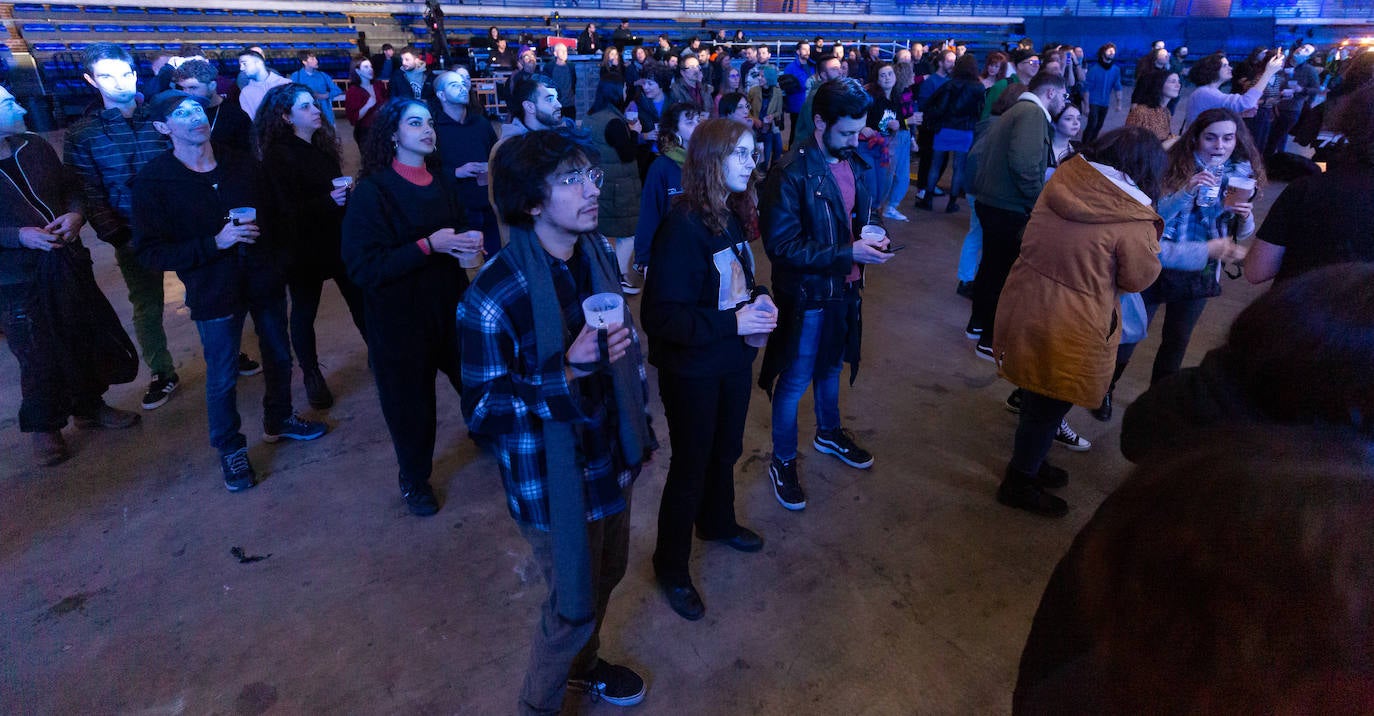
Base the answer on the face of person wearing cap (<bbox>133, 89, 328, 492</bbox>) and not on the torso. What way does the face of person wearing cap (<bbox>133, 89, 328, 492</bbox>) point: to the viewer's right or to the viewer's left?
to the viewer's right

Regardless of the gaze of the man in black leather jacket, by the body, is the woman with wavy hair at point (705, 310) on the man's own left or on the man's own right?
on the man's own right

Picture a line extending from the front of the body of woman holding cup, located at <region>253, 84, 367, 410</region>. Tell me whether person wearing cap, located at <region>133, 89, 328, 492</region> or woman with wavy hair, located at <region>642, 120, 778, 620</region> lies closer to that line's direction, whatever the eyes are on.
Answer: the woman with wavy hair

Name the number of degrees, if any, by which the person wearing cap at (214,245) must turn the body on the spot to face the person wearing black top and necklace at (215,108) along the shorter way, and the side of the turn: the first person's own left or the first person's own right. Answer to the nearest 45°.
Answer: approximately 135° to the first person's own left

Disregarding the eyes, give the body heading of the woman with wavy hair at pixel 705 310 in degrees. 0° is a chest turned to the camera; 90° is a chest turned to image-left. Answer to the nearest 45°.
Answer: approximately 315°

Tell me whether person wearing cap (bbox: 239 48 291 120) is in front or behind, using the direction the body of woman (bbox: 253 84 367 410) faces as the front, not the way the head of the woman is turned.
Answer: behind

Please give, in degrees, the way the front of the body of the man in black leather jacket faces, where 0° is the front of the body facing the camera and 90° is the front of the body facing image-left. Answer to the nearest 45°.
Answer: approximately 315°

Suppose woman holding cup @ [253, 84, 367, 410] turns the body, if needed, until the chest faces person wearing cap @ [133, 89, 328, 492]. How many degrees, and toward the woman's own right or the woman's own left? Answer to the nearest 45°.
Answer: approximately 90° to the woman's own right

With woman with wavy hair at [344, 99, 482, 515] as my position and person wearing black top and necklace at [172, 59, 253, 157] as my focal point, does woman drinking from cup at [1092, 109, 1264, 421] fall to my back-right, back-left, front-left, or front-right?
back-right
